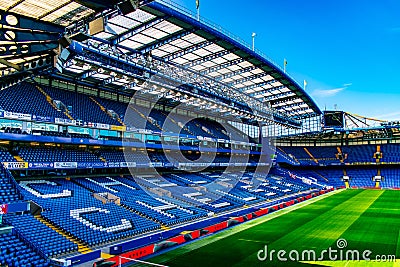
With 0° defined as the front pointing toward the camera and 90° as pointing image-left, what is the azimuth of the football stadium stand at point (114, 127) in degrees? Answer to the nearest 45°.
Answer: approximately 315°
